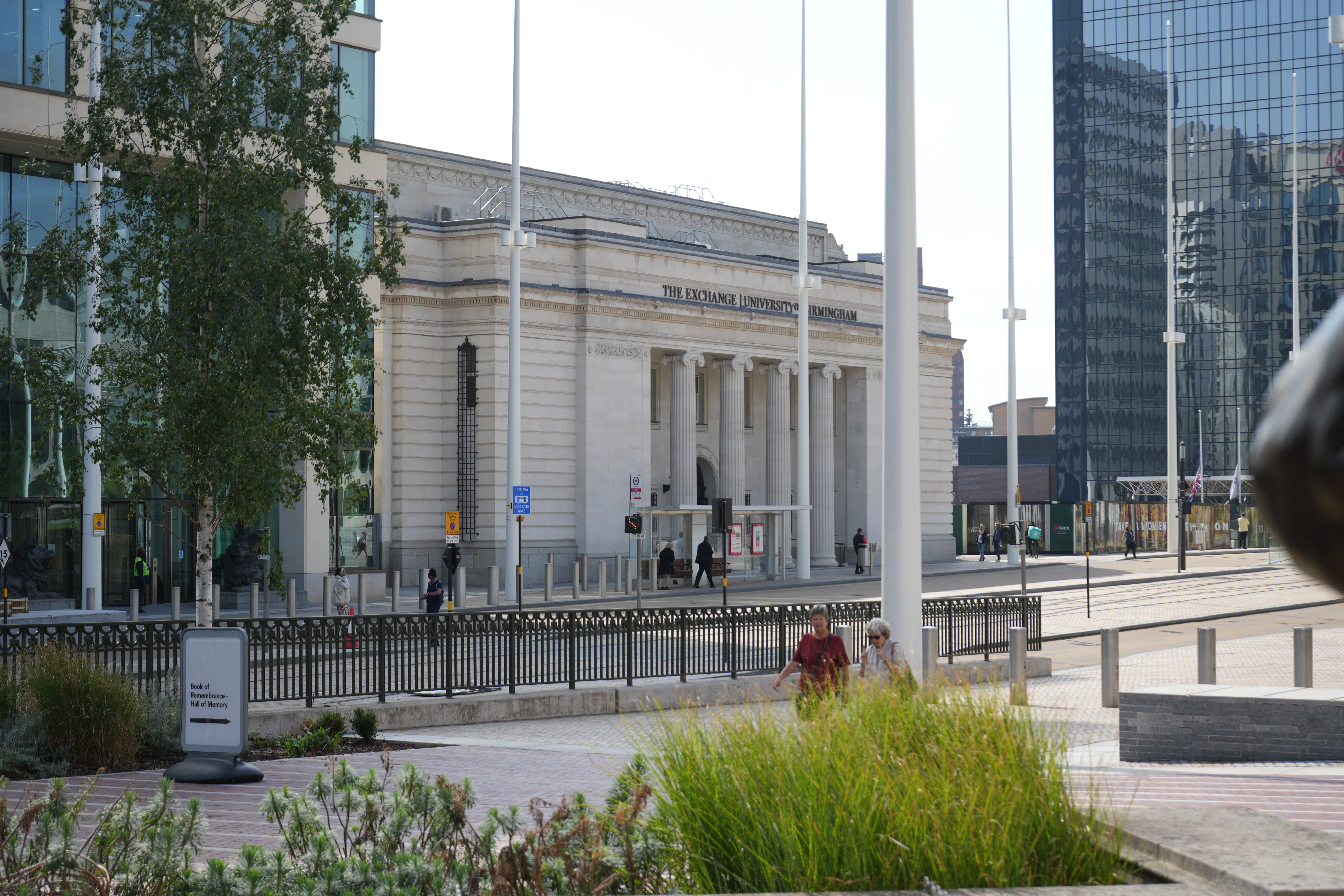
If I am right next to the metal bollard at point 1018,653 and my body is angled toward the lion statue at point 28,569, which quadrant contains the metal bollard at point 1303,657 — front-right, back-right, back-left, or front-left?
back-right

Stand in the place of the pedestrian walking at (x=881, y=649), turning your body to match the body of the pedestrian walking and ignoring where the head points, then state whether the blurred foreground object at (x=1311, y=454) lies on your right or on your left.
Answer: on your left

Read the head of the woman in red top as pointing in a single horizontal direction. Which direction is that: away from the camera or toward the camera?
toward the camera

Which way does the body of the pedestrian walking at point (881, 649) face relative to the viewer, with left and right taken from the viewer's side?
facing the viewer and to the left of the viewer

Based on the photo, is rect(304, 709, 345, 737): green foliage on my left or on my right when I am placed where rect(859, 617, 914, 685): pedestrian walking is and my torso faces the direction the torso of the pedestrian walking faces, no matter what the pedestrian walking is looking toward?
on my right

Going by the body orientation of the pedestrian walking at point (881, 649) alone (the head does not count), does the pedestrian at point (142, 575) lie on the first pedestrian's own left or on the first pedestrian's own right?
on the first pedestrian's own right
